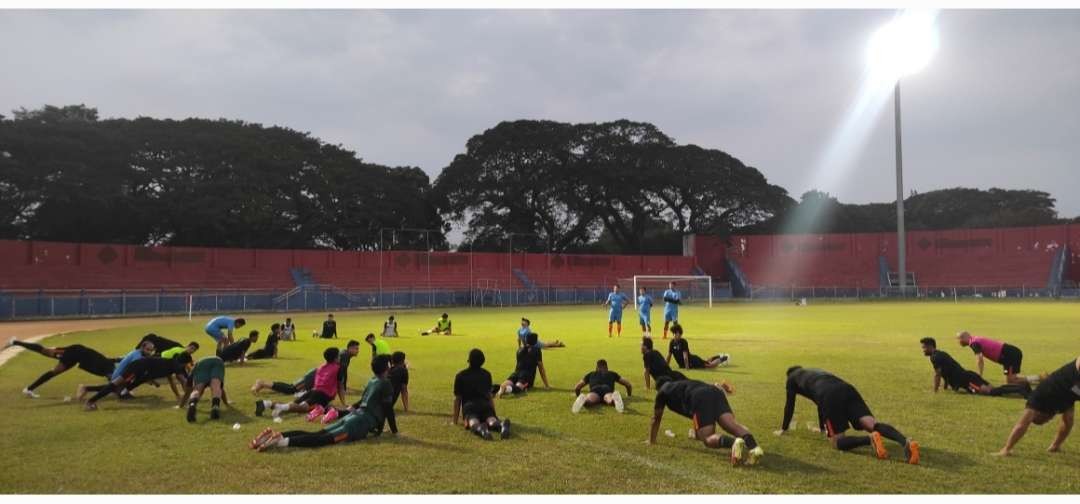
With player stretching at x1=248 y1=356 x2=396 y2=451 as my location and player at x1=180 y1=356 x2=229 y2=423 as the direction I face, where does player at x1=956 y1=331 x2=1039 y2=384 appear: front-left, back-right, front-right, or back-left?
back-right

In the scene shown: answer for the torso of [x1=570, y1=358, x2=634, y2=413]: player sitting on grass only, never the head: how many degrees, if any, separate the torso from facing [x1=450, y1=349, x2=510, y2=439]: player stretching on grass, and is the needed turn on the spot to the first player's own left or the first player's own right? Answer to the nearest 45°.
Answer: approximately 45° to the first player's own right

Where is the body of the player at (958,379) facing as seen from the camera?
to the viewer's left

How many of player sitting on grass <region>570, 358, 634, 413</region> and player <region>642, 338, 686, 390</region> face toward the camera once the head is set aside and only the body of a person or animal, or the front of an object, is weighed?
1

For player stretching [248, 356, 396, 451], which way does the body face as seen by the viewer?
to the viewer's right

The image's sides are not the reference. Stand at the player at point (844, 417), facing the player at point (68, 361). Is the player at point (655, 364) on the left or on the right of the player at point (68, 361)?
right
